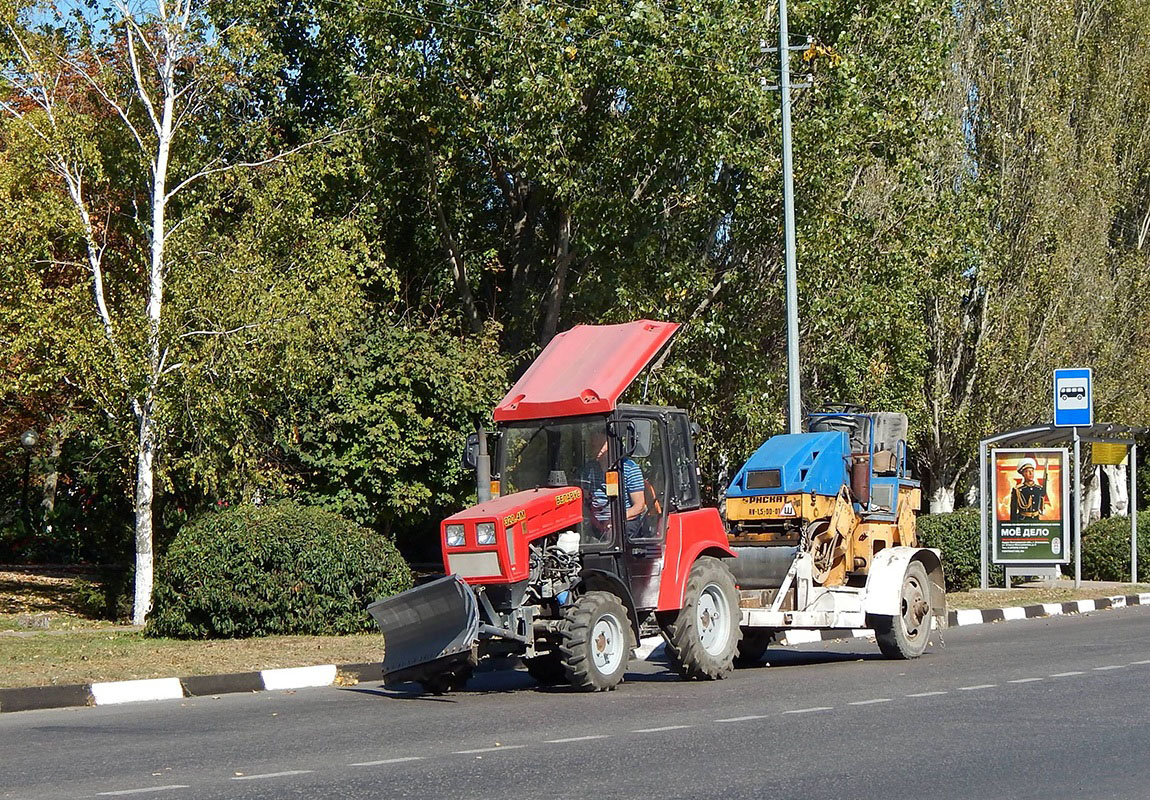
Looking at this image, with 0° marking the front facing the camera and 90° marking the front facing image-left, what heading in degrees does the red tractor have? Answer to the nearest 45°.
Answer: approximately 45°

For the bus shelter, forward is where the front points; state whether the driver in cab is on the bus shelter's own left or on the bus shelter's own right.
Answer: on the bus shelter's own right

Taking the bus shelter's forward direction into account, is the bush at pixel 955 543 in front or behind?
behind

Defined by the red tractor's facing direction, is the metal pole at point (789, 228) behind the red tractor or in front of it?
behind

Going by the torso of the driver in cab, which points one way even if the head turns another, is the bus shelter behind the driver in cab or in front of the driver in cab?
behind

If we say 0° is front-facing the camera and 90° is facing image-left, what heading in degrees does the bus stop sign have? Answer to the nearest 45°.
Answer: approximately 0°

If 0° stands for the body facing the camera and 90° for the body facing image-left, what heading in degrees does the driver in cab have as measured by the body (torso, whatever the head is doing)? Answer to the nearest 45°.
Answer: approximately 45°

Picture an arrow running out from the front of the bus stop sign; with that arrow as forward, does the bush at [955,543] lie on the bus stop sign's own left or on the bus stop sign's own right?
on the bus stop sign's own right

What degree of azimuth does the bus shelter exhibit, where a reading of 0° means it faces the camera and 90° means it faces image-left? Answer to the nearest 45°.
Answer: approximately 315°

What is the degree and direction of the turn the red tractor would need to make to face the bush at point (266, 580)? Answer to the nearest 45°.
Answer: approximately 90° to its right

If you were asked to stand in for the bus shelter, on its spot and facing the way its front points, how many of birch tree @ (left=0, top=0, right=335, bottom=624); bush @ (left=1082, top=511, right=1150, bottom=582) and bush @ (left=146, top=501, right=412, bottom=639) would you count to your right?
2

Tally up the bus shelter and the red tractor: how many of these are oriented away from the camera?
0

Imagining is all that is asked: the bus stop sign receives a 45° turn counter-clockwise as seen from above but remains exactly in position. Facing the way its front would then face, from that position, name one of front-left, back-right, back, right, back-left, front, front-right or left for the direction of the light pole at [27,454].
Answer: back-right
